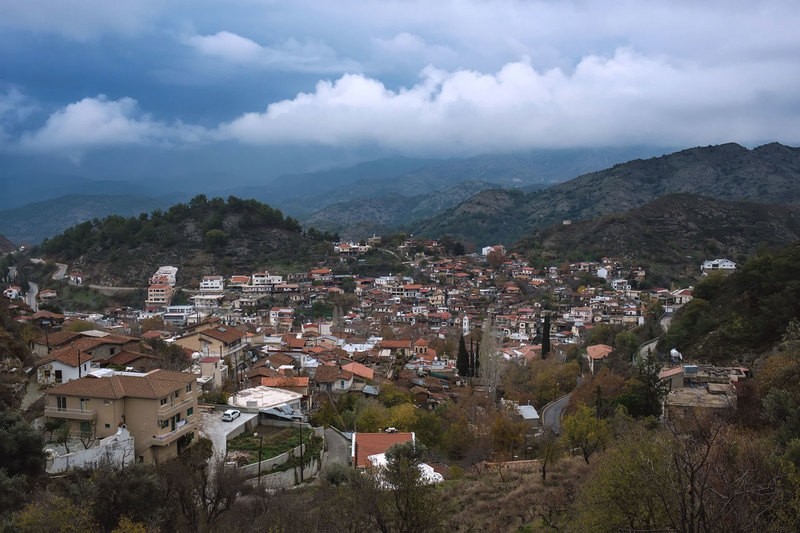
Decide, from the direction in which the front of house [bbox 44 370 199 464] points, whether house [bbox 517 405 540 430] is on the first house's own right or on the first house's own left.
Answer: on the first house's own left

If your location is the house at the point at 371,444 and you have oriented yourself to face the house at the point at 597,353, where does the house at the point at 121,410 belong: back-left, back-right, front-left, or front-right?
back-left

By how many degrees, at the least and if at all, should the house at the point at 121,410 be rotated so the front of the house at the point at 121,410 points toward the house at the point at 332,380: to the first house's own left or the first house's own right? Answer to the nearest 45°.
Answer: approximately 90° to the first house's own left

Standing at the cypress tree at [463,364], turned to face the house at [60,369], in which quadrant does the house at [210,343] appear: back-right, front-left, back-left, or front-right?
front-right

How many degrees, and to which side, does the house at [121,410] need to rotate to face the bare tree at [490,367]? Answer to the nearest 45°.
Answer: approximately 90° to its left

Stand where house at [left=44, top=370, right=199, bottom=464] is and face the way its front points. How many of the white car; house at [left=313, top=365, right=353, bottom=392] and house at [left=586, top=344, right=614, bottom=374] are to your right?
0

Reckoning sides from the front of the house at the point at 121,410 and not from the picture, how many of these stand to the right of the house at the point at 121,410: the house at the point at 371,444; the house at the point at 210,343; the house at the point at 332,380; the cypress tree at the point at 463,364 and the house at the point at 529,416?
0

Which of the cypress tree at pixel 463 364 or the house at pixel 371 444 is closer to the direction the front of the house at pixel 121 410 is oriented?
the house

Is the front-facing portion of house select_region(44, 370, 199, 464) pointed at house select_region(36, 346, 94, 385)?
no

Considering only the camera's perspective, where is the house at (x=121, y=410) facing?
facing the viewer and to the right of the viewer

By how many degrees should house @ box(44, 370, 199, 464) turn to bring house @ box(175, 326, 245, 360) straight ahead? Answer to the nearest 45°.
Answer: approximately 135° to its left

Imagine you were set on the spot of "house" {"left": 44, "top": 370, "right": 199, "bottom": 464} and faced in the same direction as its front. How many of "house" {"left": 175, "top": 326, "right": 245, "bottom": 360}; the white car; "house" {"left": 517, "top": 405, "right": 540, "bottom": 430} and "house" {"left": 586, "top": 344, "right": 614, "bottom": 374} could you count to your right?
0
